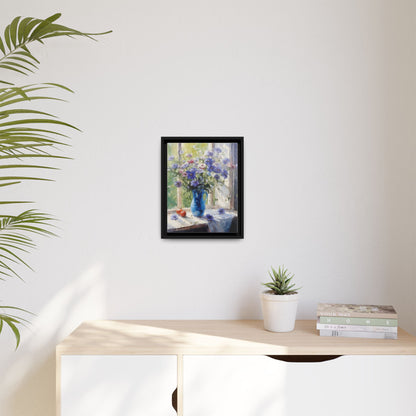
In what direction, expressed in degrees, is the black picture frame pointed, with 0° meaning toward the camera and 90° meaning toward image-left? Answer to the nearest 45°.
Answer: approximately 0°

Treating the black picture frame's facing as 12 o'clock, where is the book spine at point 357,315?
The book spine is roughly at 10 o'clock from the black picture frame.

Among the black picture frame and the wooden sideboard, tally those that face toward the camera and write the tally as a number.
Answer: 2

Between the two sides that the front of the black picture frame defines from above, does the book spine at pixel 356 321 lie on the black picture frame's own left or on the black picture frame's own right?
on the black picture frame's own left

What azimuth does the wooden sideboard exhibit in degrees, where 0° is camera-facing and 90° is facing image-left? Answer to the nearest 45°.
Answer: approximately 0°
